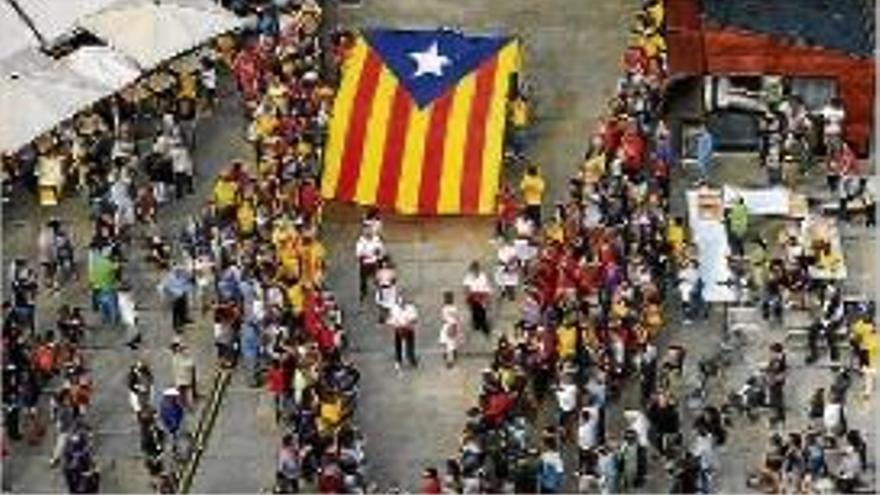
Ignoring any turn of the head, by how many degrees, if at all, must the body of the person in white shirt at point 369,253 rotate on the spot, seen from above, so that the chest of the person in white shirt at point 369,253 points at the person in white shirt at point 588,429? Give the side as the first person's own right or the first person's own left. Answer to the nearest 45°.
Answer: approximately 45° to the first person's own left

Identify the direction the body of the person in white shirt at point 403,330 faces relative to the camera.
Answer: toward the camera

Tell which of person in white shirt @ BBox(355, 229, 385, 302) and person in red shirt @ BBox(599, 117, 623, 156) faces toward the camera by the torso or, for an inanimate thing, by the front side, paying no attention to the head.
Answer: the person in white shirt

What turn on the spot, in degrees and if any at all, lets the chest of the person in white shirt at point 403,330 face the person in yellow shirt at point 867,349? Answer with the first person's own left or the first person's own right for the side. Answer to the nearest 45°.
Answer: approximately 90° to the first person's own left

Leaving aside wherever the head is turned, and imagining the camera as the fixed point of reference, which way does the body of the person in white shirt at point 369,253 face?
toward the camera

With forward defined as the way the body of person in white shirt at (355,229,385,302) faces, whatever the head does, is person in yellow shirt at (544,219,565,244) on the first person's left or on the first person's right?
on the first person's left

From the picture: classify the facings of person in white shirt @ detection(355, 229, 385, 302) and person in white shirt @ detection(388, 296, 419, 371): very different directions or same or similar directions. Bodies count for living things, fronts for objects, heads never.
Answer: same or similar directions

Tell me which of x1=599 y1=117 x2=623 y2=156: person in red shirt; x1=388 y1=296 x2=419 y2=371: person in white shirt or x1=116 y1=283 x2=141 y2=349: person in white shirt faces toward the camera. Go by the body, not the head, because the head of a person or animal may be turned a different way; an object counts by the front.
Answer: x1=388 y1=296 x2=419 y2=371: person in white shirt

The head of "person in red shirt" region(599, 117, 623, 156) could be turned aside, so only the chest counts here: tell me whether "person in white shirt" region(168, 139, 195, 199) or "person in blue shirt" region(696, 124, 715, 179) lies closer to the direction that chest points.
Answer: the person in white shirt

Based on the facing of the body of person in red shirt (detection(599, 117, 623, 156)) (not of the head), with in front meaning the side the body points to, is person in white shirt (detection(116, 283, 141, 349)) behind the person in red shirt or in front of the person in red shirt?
in front
